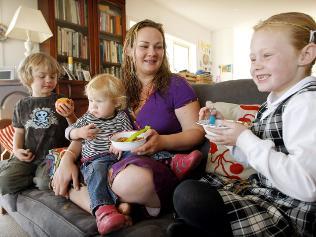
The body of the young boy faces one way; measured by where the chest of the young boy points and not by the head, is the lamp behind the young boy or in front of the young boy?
behind

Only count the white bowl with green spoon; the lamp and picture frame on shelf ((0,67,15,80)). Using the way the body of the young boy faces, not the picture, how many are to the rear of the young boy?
2

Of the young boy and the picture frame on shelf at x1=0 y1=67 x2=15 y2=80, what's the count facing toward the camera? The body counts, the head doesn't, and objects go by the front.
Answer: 2

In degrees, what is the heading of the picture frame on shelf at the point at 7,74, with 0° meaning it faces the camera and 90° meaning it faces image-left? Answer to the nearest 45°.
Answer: approximately 0°

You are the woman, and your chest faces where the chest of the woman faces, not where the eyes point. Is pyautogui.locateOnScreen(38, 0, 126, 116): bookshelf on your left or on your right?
on your right

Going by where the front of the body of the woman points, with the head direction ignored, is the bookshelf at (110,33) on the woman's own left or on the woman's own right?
on the woman's own right

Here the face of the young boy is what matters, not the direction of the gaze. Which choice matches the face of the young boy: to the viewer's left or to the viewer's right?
to the viewer's right

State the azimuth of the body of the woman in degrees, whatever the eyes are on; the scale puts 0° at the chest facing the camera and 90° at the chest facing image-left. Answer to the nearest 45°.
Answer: approximately 45°

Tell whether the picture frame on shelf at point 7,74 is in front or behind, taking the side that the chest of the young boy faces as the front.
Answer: behind
